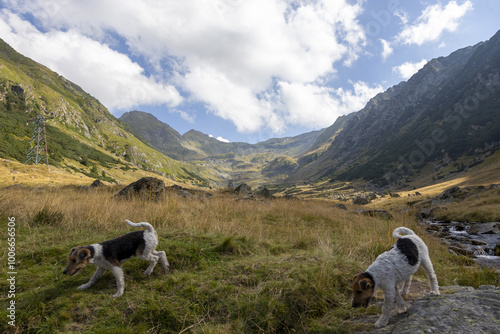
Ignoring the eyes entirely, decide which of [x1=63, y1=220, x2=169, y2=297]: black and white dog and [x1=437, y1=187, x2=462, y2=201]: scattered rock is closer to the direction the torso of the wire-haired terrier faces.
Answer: the black and white dog

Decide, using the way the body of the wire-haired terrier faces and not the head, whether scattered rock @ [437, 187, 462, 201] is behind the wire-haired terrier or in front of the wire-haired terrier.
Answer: behind

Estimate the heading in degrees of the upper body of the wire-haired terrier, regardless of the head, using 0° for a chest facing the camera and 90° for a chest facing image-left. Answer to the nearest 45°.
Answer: approximately 45°

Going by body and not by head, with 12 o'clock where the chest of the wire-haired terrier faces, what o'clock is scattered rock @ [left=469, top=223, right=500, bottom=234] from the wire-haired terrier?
The scattered rock is roughly at 5 o'clock from the wire-haired terrier.

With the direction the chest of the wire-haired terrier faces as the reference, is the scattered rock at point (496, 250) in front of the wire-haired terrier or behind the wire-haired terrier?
behind
